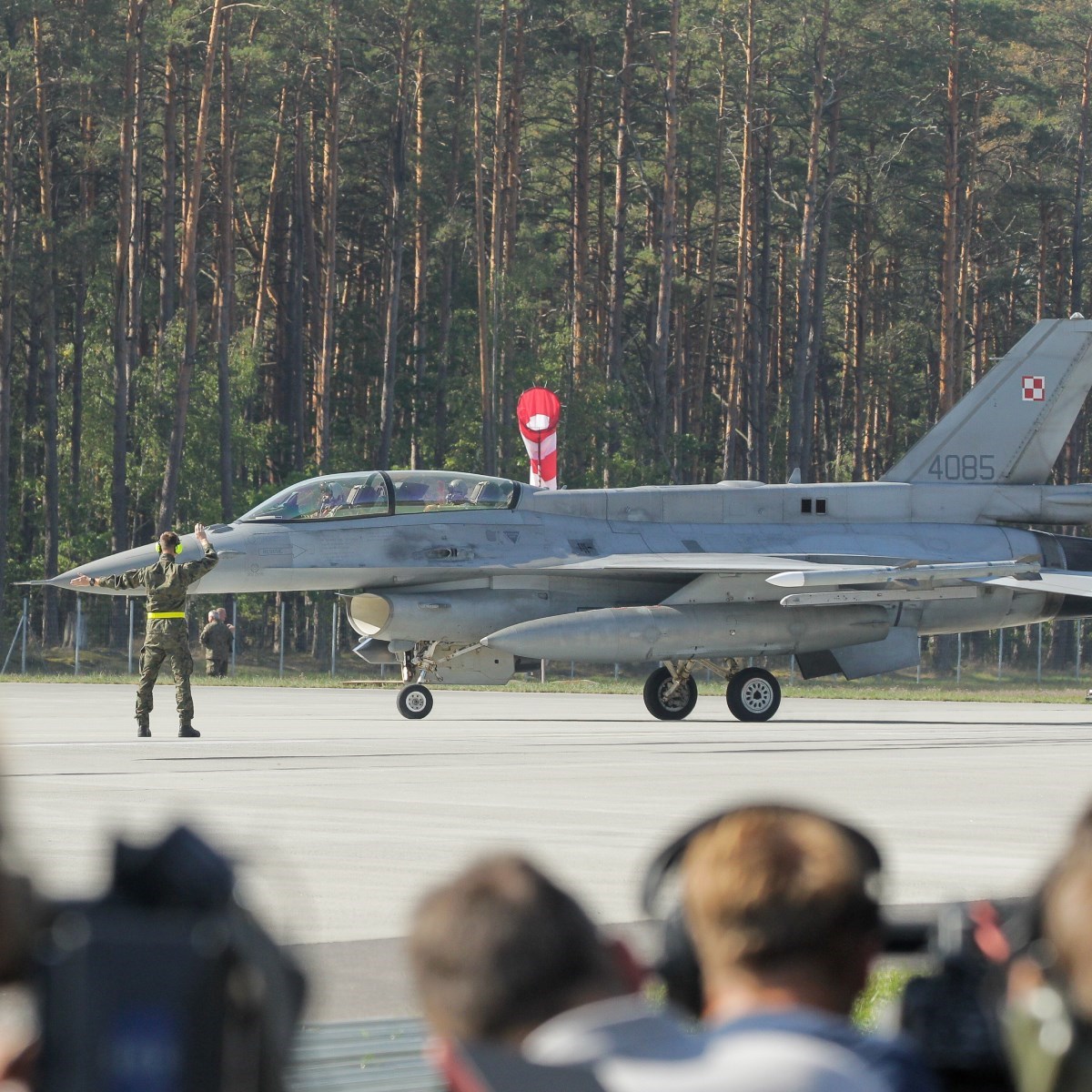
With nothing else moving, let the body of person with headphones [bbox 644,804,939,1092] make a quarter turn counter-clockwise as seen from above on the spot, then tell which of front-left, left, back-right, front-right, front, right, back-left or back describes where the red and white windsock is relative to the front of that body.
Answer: right

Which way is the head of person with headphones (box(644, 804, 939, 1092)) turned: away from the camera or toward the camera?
away from the camera

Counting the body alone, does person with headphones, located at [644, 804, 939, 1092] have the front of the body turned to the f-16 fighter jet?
yes

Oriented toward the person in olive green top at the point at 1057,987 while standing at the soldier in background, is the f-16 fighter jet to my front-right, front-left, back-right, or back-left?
front-left

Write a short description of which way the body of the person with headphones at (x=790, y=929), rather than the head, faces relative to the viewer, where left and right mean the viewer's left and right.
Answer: facing away from the viewer

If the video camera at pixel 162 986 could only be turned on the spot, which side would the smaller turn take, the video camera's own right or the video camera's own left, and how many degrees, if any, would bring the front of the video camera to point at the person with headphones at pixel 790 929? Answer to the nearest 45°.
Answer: approximately 90° to the video camera's own right

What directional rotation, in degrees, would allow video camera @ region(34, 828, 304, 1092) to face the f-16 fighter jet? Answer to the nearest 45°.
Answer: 0° — it already faces it

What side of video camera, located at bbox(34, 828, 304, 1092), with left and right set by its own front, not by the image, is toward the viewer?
back

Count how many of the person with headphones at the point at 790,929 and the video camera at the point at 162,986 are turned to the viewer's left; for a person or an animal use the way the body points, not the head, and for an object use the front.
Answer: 0

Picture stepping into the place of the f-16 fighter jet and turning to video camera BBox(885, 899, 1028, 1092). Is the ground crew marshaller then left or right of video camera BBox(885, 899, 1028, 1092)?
right
